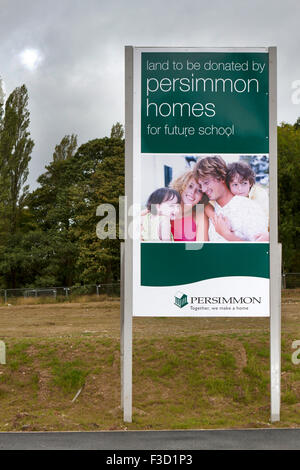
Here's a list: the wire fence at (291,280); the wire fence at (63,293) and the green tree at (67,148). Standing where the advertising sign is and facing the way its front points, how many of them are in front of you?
0

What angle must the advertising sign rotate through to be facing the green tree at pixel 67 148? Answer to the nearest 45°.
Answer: approximately 180°

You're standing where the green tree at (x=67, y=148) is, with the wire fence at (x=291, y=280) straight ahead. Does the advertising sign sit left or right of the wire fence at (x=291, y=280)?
right

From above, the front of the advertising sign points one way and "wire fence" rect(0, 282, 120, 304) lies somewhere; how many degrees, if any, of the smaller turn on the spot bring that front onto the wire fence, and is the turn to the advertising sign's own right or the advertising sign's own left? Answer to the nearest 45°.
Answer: approximately 180°

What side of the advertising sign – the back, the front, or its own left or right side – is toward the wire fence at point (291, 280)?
back

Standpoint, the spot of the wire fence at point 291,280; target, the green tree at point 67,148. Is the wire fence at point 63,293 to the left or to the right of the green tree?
left
